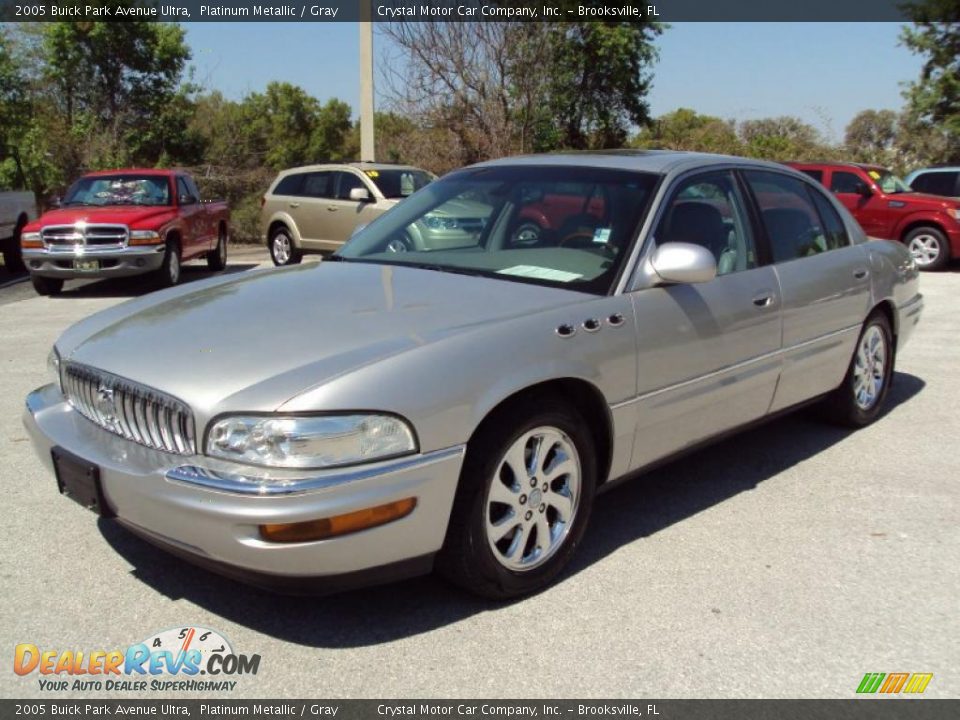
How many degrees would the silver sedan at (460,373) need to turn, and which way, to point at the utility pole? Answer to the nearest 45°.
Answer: approximately 135° to its right

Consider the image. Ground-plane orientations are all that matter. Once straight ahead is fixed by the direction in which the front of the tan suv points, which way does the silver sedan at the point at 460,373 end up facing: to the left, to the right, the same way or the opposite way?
to the right

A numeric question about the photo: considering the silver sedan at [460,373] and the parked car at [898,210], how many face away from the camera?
0

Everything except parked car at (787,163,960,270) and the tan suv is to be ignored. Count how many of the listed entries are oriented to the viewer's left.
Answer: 0

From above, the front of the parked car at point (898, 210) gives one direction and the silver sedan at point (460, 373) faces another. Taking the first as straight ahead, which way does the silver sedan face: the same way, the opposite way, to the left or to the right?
to the right

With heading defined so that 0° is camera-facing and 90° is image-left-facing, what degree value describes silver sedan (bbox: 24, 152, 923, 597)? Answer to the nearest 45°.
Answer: approximately 45°

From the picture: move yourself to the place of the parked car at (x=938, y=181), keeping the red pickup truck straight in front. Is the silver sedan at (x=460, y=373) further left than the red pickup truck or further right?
left

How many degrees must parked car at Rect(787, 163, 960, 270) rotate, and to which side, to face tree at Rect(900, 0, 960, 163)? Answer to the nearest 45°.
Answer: approximately 135° to its left

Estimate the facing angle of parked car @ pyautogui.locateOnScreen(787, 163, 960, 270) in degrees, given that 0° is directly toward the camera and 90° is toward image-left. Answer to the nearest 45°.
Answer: approximately 315°

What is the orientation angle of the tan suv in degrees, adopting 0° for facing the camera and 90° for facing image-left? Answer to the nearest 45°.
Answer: approximately 315°
